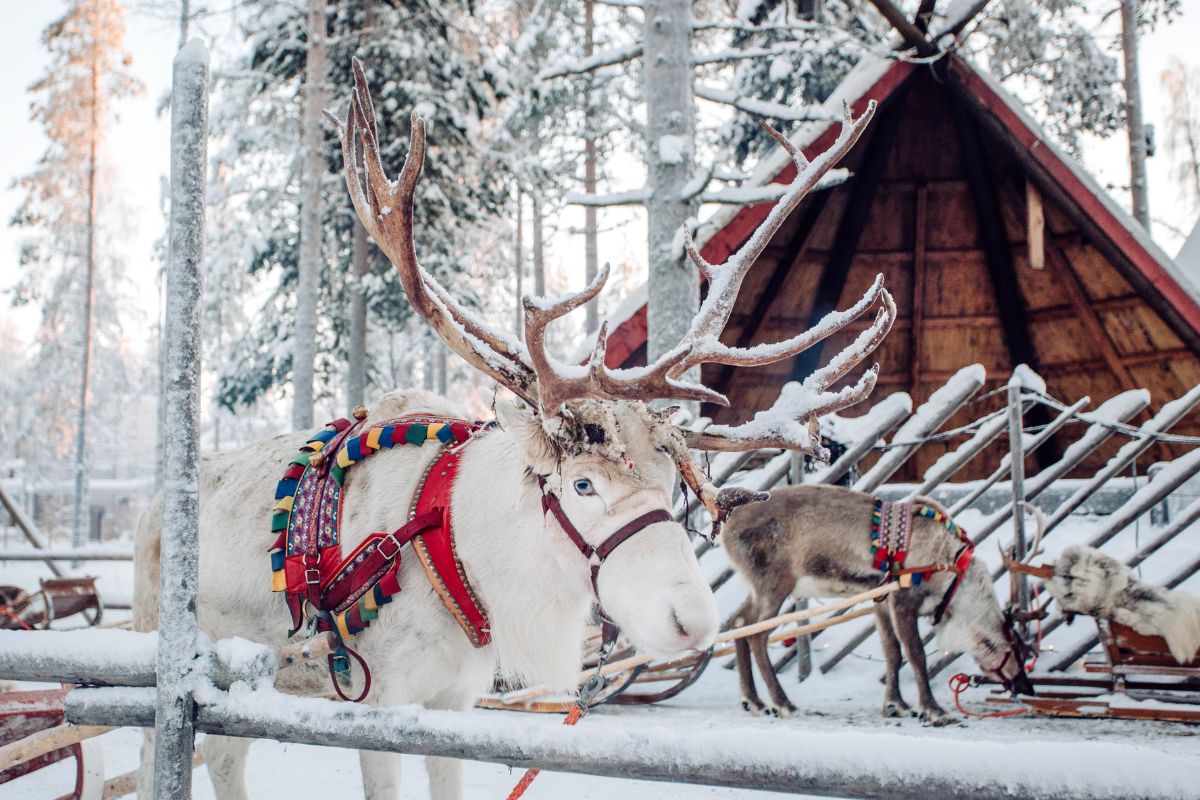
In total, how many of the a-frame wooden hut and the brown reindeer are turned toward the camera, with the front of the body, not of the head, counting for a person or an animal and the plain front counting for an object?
1

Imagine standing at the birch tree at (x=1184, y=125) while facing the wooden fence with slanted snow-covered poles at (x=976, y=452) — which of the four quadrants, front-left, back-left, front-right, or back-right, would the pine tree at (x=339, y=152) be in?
front-right

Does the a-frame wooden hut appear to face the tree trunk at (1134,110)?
no

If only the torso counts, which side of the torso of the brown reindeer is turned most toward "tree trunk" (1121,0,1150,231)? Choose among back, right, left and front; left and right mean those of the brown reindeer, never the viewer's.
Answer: left

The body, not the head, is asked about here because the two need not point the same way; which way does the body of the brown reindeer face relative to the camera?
to the viewer's right

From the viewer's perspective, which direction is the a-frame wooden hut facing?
toward the camera

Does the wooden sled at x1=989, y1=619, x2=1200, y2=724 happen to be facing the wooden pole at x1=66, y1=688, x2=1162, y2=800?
no

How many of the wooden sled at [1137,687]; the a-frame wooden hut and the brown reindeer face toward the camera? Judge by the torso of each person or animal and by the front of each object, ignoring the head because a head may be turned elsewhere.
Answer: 1

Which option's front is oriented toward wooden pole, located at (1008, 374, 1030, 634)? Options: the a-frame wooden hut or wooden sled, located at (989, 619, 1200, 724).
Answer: the a-frame wooden hut
